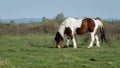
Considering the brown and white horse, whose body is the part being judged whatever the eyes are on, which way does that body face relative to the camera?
to the viewer's left
